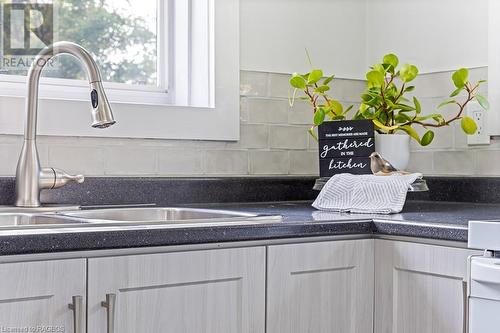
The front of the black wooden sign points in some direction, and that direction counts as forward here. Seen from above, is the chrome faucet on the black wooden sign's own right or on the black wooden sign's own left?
on the black wooden sign's own right

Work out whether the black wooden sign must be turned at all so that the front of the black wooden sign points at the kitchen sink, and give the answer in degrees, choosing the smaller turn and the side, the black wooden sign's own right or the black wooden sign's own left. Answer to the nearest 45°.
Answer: approximately 45° to the black wooden sign's own right

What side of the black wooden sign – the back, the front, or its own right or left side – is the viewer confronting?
front

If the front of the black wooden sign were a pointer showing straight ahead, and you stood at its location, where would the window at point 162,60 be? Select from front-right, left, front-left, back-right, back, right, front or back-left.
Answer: right

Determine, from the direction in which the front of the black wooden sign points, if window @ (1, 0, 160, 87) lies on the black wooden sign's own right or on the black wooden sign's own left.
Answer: on the black wooden sign's own right
